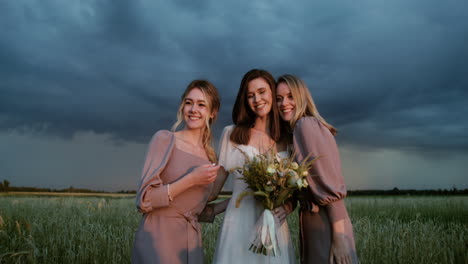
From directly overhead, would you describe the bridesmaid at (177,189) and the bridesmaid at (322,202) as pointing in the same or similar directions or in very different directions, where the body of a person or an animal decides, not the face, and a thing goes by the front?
very different directions

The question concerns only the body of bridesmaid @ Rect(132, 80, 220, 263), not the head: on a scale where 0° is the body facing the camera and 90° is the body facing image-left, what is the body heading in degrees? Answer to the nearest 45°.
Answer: approximately 315°

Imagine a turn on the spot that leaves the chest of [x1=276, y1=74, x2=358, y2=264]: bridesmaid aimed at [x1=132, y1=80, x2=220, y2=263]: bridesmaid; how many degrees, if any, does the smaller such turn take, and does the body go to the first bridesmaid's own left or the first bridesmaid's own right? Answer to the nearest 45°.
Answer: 0° — they already face them

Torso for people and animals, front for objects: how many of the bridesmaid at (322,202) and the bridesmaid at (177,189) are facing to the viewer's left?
1

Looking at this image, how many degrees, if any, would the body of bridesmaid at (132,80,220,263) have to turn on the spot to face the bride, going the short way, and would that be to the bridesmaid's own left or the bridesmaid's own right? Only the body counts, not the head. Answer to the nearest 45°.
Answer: approximately 90° to the bridesmaid's own left

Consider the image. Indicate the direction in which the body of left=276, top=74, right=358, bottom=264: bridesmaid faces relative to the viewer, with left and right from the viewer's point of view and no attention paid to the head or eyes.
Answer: facing to the left of the viewer

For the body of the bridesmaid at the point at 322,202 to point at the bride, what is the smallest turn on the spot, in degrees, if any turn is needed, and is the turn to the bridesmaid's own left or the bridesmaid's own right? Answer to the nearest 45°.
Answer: approximately 45° to the bridesmaid's own right

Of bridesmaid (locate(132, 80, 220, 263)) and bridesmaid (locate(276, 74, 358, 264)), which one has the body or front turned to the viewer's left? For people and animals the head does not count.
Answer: bridesmaid (locate(276, 74, 358, 264))
